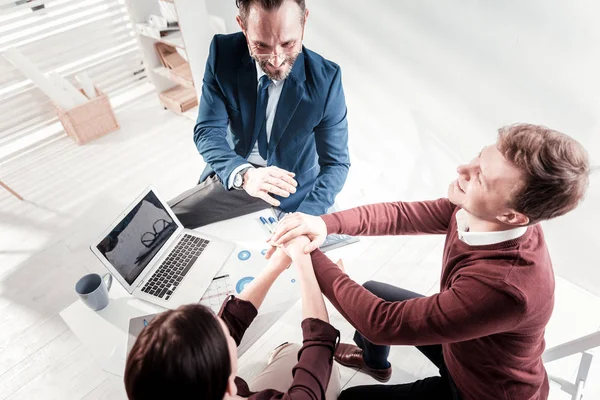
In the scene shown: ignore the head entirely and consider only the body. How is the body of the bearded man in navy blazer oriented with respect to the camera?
toward the camera

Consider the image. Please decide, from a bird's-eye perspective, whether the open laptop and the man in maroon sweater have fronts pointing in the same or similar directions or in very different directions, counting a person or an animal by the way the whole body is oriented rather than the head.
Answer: very different directions

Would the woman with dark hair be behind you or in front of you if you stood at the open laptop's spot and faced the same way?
in front

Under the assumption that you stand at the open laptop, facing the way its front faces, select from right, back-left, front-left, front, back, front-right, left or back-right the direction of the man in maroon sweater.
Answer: front

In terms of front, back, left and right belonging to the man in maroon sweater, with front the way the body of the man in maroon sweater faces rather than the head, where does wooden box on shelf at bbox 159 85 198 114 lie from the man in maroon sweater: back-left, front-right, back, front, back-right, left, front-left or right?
front-right

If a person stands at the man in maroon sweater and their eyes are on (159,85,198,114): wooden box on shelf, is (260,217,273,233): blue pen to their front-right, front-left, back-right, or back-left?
front-left

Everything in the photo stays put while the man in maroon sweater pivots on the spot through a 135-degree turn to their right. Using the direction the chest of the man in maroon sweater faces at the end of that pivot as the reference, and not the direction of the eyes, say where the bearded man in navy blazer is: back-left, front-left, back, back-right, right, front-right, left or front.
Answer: left

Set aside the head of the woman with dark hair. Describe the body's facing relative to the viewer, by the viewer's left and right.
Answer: facing away from the viewer and to the right of the viewer

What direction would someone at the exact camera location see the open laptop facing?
facing the viewer and to the right of the viewer

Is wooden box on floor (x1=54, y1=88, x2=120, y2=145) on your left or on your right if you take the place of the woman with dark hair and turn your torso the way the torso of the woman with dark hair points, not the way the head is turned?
on your left

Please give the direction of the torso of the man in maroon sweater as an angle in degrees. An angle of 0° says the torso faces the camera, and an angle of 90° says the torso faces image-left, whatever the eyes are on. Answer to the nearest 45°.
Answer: approximately 90°

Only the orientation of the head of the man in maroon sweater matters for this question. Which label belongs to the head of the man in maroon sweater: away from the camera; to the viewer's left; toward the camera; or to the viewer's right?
to the viewer's left

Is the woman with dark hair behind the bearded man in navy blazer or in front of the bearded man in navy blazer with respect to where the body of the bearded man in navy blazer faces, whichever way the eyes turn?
in front

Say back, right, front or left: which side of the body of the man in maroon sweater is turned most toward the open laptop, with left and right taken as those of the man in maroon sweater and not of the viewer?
front

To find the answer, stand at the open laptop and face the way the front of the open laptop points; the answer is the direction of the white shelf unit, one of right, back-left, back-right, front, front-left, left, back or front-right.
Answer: back-left

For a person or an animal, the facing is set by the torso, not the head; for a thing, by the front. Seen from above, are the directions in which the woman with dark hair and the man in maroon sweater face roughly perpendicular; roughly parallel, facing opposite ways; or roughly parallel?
roughly perpendicular

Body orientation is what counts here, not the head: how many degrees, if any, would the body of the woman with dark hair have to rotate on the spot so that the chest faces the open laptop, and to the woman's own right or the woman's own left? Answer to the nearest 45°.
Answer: approximately 45° to the woman's own left
